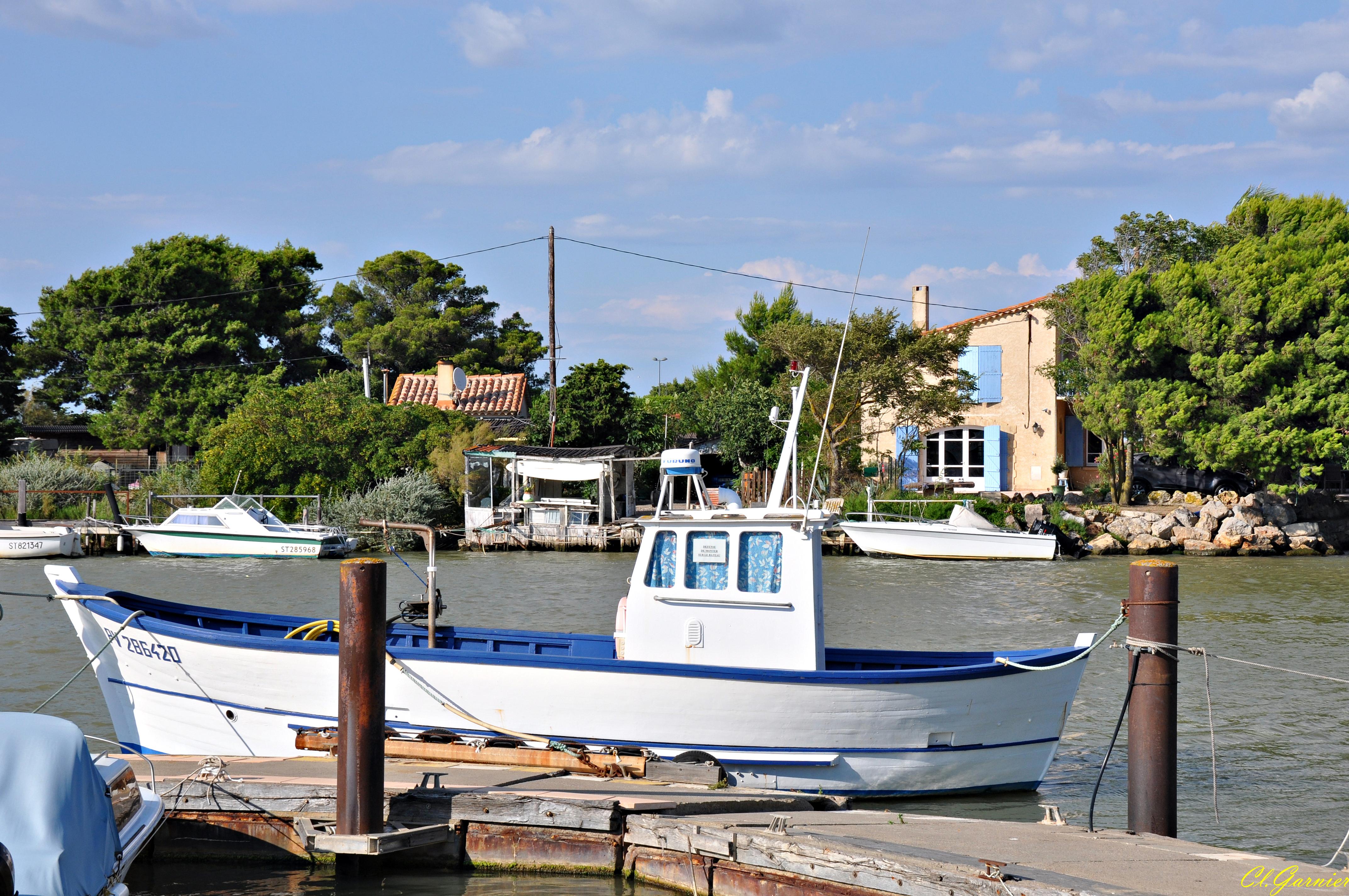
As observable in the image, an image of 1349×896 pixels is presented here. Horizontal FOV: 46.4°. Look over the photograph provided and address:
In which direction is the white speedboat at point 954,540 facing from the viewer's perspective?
to the viewer's left

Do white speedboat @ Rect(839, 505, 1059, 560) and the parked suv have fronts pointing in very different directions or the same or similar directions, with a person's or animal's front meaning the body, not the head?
very different directions

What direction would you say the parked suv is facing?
to the viewer's right

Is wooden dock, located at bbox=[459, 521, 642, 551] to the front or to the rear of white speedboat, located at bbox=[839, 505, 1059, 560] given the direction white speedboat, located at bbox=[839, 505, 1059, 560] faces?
to the front

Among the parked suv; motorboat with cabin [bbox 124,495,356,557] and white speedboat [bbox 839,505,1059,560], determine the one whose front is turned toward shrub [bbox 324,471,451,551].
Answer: the white speedboat

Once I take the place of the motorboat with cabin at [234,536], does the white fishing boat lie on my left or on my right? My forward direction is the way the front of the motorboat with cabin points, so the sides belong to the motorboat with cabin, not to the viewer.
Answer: on my left

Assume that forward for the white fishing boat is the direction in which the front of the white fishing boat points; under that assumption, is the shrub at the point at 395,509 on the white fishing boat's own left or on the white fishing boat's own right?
on the white fishing boat's own right

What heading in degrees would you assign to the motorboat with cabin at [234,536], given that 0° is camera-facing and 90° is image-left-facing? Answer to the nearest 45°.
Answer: approximately 90°

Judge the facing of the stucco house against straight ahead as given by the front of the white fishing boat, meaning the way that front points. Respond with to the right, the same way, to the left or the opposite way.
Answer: to the left

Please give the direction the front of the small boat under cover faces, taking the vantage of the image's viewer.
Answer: facing away from the viewer and to the right of the viewer

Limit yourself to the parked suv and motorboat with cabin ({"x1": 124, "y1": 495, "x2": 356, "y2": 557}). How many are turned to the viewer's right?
1

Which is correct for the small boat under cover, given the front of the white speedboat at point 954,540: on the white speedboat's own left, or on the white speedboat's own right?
on the white speedboat's own left
